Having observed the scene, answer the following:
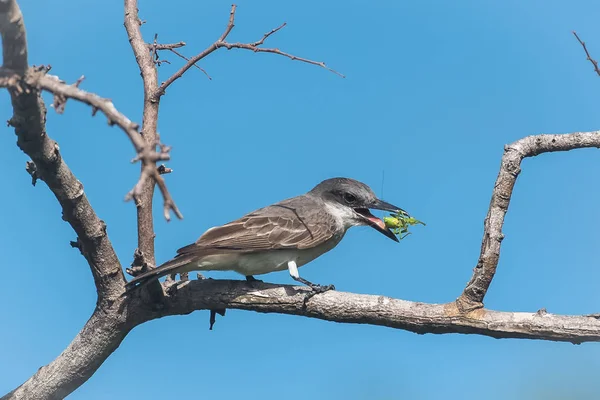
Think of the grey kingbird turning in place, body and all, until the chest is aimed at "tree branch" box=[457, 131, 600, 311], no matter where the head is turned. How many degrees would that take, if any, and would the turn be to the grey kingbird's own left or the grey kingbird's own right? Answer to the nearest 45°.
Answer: approximately 45° to the grey kingbird's own right

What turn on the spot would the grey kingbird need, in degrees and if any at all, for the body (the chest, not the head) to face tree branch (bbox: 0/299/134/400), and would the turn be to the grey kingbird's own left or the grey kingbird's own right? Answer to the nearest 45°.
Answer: approximately 180°

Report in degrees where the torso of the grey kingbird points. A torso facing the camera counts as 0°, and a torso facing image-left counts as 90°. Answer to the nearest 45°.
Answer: approximately 270°
